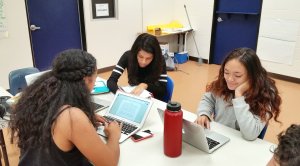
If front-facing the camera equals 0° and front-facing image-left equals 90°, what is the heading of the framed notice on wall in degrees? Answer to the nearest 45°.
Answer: approximately 0°

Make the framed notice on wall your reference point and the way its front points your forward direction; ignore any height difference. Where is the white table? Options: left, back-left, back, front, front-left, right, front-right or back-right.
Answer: front

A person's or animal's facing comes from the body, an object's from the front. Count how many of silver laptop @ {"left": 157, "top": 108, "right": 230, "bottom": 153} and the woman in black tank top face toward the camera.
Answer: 0

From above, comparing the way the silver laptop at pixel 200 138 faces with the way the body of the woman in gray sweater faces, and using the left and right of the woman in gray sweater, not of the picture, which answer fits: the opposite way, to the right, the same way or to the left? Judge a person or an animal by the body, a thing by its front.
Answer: the opposite way

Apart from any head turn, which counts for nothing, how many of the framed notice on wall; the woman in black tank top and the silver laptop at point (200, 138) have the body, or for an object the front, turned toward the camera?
1

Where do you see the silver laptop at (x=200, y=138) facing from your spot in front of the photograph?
facing away from the viewer and to the right of the viewer

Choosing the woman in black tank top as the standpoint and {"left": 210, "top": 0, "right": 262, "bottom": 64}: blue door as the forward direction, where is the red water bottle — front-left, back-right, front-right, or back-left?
front-right

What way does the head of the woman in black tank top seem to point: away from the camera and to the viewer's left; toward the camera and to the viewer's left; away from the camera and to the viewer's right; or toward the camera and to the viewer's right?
away from the camera and to the viewer's right

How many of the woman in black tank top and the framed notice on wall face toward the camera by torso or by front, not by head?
1

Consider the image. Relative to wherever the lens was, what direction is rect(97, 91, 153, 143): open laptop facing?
facing the viewer and to the left of the viewer

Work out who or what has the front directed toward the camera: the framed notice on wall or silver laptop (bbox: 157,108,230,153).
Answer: the framed notice on wall

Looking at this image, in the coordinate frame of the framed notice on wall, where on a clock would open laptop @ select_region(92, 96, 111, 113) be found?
The open laptop is roughly at 12 o'clock from the framed notice on wall.

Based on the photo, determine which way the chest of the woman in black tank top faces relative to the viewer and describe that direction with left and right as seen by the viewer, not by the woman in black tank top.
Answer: facing away from the viewer and to the right of the viewer

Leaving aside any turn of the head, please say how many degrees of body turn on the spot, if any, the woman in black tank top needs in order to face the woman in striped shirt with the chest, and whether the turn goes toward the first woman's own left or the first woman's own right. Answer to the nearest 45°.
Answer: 0° — they already face them

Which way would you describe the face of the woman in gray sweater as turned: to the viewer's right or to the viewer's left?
to the viewer's left

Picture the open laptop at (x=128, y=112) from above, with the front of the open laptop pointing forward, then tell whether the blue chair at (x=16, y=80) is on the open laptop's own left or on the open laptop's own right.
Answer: on the open laptop's own right

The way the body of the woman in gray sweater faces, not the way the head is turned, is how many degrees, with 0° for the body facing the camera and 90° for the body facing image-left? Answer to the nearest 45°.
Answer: approximately 45°

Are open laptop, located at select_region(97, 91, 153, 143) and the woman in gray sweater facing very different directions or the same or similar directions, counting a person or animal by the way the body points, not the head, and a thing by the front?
same or similar directions
